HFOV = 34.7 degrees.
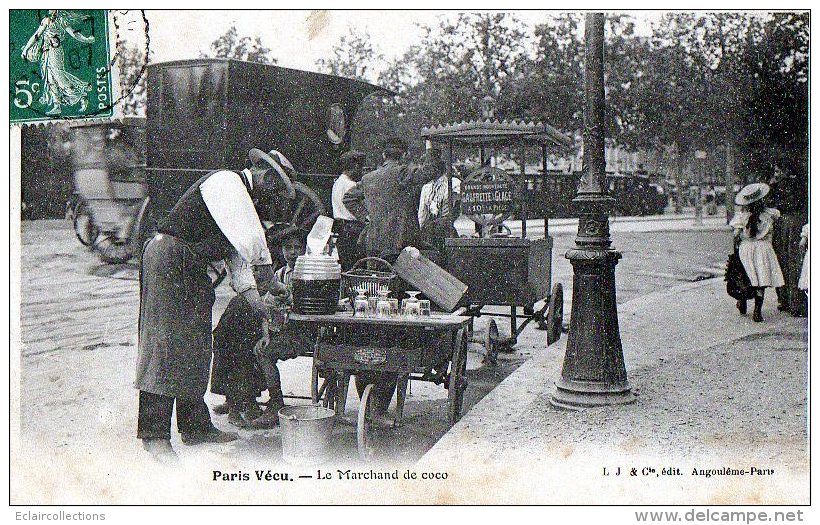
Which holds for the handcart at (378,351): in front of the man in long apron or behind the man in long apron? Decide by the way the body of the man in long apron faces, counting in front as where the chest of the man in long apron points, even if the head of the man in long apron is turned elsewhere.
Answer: in front

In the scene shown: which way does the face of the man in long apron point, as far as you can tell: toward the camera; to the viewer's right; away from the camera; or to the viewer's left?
to the viewer's right

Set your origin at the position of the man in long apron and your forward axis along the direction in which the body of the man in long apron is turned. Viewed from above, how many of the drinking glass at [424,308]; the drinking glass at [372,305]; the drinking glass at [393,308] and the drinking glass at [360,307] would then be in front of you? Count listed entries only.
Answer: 4

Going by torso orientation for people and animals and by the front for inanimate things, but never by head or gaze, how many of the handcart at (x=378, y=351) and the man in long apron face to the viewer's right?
1

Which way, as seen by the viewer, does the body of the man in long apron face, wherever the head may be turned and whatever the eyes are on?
to the viewer's right
